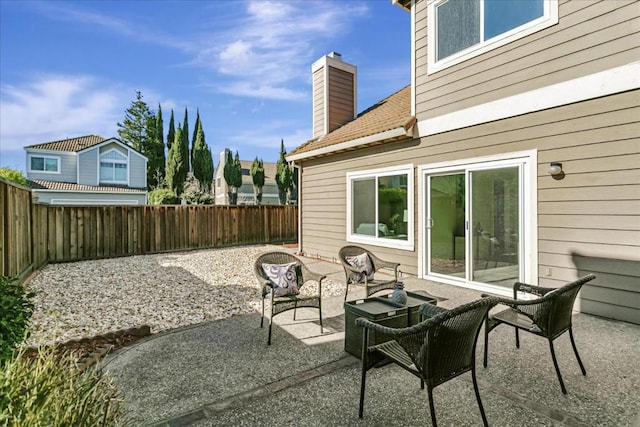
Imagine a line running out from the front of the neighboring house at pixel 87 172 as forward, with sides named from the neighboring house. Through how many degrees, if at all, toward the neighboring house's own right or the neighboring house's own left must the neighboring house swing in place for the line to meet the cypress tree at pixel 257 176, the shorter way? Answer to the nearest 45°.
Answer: approximately 90° to the neighboring house's own left

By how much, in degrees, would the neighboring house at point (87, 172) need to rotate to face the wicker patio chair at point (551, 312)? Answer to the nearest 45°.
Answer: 0° — it already faces it

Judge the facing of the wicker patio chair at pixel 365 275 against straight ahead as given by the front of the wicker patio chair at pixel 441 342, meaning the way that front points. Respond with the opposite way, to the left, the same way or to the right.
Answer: the opposite way

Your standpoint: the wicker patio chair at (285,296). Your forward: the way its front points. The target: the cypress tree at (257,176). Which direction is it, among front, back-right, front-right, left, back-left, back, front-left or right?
back-left

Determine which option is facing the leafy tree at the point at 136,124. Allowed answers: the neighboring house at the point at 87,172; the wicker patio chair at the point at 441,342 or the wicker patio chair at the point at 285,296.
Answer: the wicker patio chair at the point at 441,342

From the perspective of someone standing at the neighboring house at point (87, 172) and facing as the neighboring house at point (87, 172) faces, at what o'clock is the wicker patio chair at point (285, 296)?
The wicker patio chair is roughly at 12 o'clock from the neighboring house.

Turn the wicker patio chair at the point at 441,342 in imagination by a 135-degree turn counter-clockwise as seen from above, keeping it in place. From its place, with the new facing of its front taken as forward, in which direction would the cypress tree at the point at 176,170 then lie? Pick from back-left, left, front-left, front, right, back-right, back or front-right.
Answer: back-right

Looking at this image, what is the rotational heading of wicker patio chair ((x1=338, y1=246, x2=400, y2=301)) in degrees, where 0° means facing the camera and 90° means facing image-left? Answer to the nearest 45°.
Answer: approximately 315°

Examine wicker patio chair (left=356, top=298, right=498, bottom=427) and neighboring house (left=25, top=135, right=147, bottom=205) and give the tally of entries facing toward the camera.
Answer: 1

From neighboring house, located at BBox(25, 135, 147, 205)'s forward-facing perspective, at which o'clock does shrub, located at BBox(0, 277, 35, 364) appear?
The shrub is roughly at 12 o'clock from the neighboring house.

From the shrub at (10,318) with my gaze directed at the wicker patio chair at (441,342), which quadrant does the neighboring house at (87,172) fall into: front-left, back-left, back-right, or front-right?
back-left

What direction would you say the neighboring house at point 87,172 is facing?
toward the camera

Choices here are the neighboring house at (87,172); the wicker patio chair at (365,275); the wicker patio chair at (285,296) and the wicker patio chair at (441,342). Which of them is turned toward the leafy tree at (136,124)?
the wicker patio chair at (441,342)
